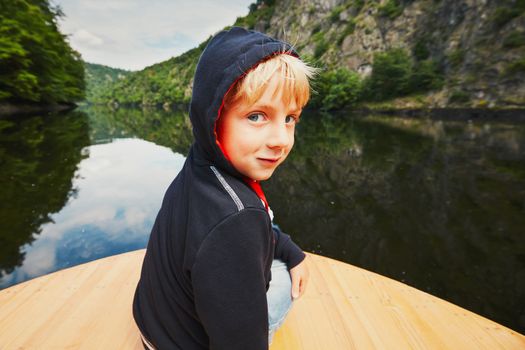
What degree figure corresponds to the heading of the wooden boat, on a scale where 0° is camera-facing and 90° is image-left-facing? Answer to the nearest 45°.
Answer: approximately 180°

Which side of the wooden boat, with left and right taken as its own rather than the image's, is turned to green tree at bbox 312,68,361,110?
front
